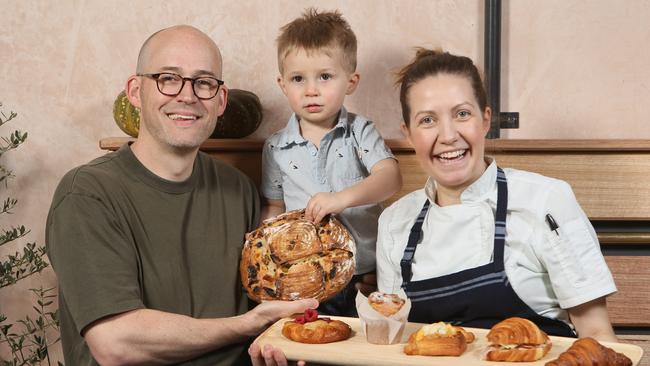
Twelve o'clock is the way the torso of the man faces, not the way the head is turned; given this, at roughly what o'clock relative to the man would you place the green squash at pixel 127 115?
The green squash is roughly at 7 o'clock from the man.

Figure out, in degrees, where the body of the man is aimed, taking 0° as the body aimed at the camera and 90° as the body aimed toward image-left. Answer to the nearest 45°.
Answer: approximately 315°

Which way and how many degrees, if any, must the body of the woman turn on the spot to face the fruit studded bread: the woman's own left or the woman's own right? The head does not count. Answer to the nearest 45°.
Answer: approximately 45° to the woman's own right

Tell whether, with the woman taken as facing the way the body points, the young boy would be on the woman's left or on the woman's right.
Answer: on the woman's right

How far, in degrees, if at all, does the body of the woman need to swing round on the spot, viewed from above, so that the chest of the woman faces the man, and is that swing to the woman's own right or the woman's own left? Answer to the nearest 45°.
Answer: approximately 45° to the woman's own right

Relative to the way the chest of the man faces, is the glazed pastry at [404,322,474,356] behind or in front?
in front

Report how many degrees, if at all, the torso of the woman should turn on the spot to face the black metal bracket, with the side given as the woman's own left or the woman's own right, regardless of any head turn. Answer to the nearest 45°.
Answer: approximately 135° to the woman's own right

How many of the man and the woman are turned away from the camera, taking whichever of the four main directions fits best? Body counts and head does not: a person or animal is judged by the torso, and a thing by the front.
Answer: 0
